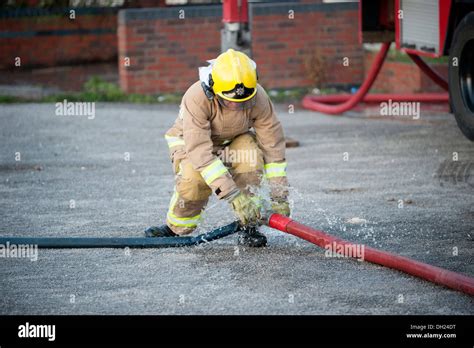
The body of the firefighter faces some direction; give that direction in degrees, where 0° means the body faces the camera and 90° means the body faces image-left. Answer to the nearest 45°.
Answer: approximately 315°

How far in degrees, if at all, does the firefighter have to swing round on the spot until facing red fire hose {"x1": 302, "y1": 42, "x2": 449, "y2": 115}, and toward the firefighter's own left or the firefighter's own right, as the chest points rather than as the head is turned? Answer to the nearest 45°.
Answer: approximately 135° to the firefighter's own left
